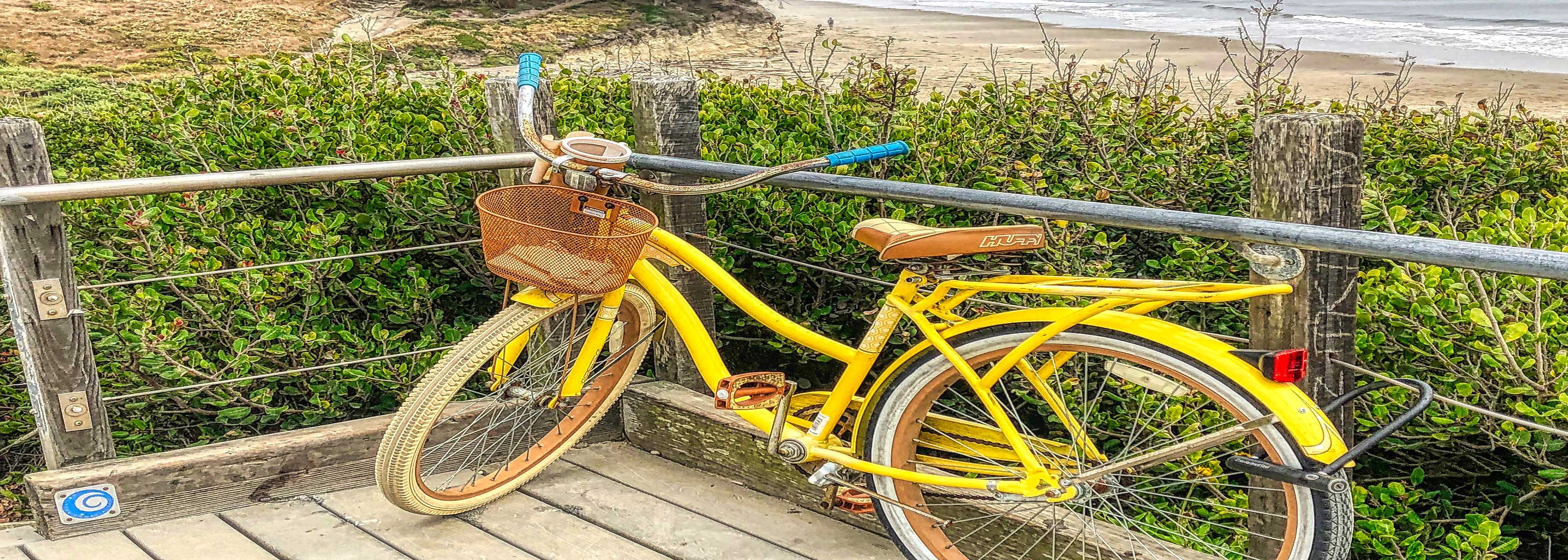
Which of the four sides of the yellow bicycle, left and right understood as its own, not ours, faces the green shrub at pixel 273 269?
front

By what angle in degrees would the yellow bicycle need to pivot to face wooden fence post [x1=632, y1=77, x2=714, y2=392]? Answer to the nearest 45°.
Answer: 0° — it already faces it

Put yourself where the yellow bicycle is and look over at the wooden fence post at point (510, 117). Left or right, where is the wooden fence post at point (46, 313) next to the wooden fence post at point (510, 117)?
left

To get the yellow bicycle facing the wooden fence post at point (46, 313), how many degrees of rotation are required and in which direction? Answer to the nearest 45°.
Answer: approximately 45° to its left

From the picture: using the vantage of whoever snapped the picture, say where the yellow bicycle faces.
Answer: facing away from the viewer and to the left of the viewer

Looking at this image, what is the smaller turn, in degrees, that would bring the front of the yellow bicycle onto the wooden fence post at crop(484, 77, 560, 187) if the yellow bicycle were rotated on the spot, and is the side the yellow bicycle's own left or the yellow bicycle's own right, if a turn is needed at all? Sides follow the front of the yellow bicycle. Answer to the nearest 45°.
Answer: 0° — it already faces it
